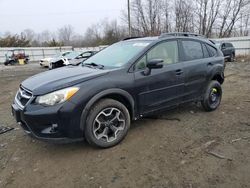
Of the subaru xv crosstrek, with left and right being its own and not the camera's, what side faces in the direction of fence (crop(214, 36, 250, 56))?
back

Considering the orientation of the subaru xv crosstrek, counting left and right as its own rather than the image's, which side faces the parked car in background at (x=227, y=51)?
back

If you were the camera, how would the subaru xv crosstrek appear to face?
facing the viewer and to the left of the viewer

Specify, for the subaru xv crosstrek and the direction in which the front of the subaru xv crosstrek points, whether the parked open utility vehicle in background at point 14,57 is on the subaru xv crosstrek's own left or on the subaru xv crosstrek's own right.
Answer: on the subaru xv crosstrek's own right
